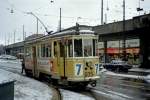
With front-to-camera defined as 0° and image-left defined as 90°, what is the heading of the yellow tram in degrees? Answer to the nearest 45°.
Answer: approximately 315°
